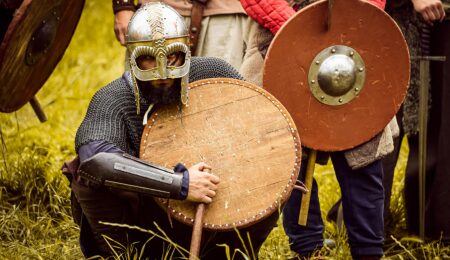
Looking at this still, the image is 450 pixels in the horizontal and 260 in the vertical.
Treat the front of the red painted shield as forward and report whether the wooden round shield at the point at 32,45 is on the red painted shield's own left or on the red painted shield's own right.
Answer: on the red painted shield's own right

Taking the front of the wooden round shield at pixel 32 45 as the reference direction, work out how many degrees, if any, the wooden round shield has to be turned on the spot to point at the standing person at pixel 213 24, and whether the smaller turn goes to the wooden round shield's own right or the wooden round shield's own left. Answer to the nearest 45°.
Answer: approximately 45° to the wooden round shield's own left

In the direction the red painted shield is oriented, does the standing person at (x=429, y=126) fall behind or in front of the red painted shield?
behind

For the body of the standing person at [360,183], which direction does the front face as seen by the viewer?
toward the camera

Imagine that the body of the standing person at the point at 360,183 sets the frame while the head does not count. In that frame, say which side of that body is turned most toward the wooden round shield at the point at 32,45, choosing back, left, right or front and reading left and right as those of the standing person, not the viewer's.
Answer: right

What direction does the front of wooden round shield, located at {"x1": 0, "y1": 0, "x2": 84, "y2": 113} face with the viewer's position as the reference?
facing the viewer and to the right of the viewer

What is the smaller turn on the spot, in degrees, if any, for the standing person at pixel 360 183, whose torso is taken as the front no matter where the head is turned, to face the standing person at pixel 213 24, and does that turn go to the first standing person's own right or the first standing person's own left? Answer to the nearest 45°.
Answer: approximately 135° to the first standing person's own right

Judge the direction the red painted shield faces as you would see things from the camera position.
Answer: facing the viewer

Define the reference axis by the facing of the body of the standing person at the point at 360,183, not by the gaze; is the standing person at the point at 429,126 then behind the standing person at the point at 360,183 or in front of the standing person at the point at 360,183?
behind
